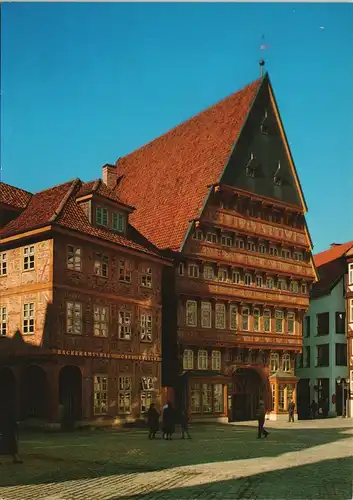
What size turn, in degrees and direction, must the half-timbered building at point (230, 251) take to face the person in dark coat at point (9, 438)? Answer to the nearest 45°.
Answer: approximately 45° to its right

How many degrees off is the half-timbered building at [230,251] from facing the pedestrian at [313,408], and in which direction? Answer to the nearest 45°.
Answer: approximately 90° to its left

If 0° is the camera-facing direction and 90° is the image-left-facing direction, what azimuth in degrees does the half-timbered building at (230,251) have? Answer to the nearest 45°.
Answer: approximately 315°
